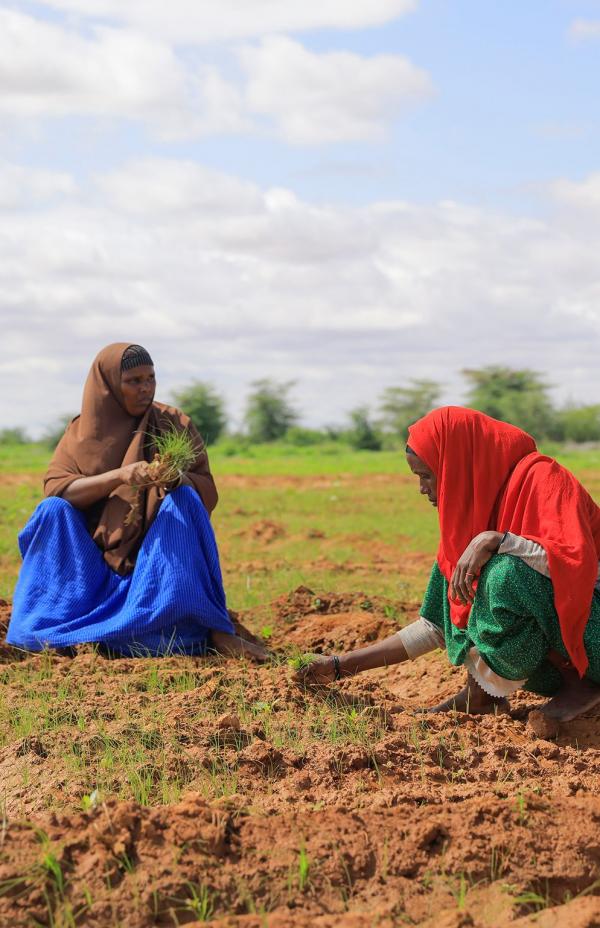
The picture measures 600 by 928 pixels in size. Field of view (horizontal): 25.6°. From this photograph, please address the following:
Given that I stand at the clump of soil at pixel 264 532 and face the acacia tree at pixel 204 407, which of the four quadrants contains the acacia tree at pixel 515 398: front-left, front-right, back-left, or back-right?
front-right

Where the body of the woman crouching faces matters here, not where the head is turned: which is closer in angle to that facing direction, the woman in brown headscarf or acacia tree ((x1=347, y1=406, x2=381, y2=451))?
the woman in brown headscarf

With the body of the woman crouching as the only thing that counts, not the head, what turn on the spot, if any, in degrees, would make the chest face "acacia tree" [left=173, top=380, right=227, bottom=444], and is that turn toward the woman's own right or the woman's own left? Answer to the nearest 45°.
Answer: approximately 90° to the woman's own right

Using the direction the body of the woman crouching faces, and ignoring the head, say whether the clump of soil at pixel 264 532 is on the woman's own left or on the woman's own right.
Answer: on the woman's own right

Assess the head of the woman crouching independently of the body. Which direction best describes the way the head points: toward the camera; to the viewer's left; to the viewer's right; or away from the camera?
to the viewer's left

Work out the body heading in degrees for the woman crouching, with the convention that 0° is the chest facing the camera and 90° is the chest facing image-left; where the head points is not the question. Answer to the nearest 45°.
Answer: approximately 90°

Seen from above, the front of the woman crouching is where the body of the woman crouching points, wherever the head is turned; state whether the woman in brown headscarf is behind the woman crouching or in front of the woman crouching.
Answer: in front

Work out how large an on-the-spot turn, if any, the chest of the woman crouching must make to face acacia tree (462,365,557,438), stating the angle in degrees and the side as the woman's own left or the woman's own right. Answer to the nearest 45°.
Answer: approximately 90° to the woman's own right

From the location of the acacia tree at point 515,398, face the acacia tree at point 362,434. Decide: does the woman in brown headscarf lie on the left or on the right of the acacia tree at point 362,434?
left

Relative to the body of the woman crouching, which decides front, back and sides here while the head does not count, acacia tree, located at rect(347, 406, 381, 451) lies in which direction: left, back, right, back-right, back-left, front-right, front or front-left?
right
